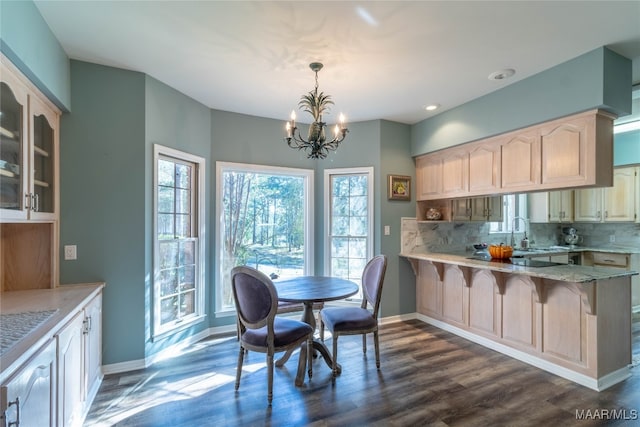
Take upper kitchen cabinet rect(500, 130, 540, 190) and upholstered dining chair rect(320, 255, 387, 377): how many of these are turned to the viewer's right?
0

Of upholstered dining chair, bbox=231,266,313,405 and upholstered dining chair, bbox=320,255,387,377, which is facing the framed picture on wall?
upholstered dining chair, bbox=231,266,313,405

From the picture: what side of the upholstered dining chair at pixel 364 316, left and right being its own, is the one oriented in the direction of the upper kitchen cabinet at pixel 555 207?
back

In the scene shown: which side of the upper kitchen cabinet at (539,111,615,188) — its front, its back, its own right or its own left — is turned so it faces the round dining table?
front

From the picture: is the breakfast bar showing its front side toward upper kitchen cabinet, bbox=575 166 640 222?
no

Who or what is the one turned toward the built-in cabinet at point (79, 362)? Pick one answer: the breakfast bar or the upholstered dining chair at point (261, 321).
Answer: the breakfast bar

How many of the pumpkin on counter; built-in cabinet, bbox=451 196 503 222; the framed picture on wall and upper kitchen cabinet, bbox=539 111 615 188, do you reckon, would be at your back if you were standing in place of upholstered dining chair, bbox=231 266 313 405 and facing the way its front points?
0

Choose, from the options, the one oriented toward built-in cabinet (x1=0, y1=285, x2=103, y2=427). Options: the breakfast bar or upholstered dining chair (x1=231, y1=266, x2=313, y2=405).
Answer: the breakfast bar

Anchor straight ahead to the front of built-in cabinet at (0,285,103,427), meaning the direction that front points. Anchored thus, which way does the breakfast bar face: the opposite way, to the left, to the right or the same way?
the opposite way

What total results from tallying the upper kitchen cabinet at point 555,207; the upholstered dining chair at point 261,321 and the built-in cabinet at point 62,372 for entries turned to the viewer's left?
0

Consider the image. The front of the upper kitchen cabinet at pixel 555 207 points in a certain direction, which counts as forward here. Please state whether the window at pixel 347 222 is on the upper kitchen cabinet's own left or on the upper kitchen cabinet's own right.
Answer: on the upper kitchen cabinet's own right

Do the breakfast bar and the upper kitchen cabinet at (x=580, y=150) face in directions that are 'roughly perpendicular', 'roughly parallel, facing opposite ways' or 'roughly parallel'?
roughly parallel

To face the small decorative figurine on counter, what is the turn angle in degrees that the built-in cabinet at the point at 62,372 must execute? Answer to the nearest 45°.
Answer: approximately 45° to its left

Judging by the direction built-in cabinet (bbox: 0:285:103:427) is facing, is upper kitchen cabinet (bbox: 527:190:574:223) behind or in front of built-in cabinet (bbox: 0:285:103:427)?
in front

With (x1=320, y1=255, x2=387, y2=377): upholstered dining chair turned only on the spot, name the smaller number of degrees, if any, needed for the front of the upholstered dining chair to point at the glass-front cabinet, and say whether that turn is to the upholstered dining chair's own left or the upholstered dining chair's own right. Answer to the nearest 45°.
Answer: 0° — it already faces it

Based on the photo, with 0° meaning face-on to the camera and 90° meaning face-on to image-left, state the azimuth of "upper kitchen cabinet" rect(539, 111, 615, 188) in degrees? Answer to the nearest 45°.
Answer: approximately 45°

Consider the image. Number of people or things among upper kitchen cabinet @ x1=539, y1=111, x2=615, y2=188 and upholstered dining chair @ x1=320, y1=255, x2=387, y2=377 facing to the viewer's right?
0

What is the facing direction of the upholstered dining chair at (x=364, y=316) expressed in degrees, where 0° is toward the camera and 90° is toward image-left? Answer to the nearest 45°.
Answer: approximately 45°

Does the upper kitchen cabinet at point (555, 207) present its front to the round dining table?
no

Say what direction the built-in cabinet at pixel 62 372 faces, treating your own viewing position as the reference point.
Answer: facing the viewer and to the right of the viewer

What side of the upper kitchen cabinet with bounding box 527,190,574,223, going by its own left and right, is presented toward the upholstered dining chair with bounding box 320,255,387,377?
right
